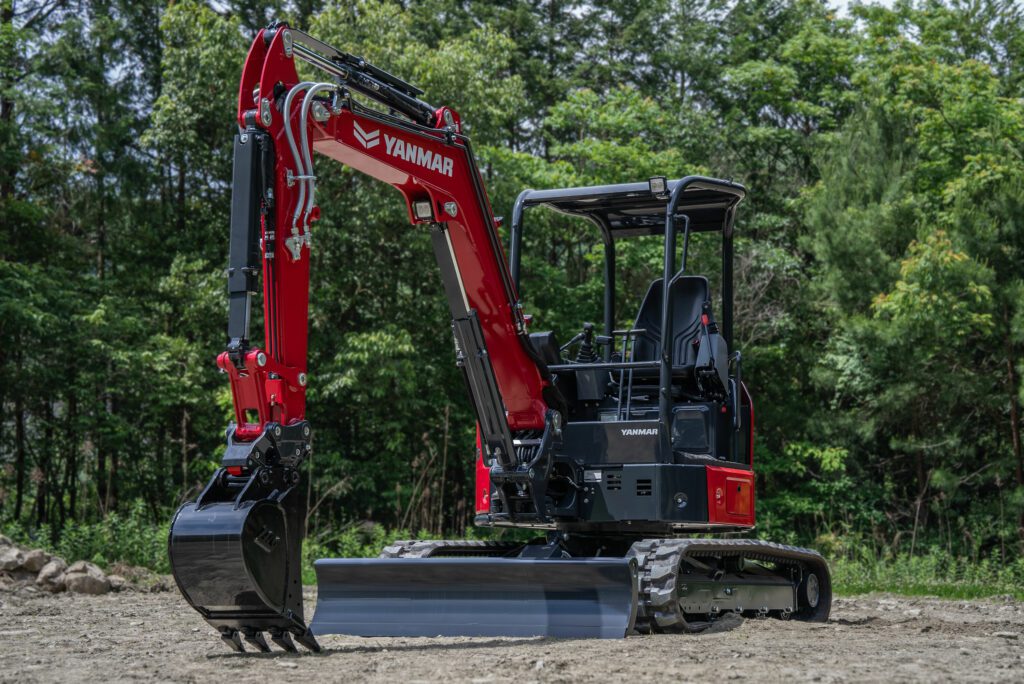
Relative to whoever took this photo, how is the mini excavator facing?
facing the viewer and to the left of the viewer

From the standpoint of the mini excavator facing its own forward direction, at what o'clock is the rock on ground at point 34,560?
The rock on ground is roughly at 3 o'clock from the mini excavator.

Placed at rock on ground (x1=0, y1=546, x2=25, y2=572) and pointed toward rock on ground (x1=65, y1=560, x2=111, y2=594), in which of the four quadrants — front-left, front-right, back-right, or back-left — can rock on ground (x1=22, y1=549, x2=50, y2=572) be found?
front-left

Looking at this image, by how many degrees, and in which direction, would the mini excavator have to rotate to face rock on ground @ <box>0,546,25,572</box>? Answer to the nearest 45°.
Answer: approximately 90° to its right

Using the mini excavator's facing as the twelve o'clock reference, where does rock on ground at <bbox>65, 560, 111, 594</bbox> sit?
The rock on ground is roughly at 3 o'clock from the mini excavator.

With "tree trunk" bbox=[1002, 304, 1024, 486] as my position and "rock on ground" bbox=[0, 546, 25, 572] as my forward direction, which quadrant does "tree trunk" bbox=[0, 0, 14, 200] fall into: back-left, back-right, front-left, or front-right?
front-right

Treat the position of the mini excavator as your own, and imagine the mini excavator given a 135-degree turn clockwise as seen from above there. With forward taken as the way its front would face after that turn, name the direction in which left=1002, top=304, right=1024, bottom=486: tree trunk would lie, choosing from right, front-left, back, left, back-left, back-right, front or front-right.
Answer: front-right

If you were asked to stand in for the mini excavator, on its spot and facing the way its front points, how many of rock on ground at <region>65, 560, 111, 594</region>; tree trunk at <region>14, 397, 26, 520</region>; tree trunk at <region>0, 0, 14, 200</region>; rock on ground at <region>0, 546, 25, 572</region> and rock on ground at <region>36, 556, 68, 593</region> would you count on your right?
5

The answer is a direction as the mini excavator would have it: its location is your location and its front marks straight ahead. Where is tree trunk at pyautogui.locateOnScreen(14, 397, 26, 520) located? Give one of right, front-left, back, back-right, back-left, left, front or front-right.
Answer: right

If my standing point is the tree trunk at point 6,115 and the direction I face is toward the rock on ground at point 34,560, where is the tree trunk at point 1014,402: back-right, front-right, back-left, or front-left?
front-left

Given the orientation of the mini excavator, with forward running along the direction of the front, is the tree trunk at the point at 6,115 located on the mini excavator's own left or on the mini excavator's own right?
on the mini excavator's own right

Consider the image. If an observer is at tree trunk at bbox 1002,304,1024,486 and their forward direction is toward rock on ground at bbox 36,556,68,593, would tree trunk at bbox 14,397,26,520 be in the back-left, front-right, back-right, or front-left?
front-right
